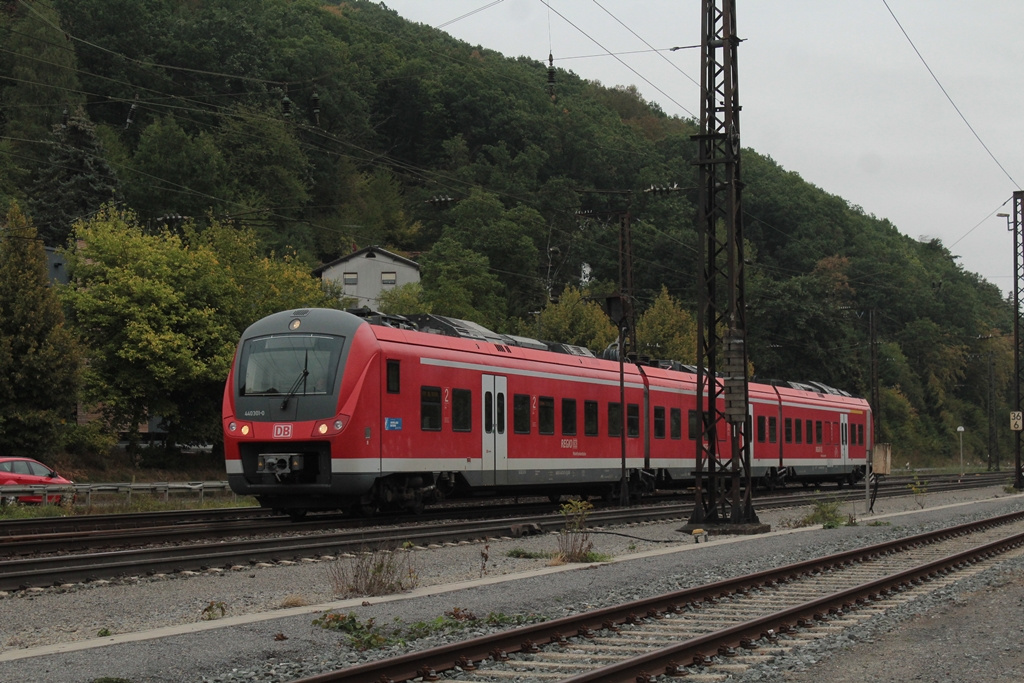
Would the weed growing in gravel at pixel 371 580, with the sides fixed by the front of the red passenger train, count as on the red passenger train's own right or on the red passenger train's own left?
on the red passenger train's own left

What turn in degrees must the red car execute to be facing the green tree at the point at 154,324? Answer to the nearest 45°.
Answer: approximately 90° to its left

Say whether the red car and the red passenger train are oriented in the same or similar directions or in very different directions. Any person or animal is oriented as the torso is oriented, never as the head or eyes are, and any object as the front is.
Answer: very different directions

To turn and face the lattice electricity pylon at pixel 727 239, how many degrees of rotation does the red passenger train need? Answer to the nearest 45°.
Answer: approximately 135° to its left

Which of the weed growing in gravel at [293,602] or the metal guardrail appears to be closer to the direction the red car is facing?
the metal guardrail

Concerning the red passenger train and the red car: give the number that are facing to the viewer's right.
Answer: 1

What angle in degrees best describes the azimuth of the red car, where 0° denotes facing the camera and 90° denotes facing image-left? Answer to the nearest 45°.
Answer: approximately 270°

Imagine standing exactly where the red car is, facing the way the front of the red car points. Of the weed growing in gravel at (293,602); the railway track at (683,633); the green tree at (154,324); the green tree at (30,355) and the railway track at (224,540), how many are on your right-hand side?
3

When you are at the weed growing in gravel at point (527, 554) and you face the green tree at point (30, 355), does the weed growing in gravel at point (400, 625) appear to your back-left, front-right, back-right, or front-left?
back-left

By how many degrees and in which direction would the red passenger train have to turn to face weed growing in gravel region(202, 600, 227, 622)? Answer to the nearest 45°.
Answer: approximately 45° to its left

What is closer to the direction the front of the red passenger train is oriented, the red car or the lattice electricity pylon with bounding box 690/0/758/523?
the red car

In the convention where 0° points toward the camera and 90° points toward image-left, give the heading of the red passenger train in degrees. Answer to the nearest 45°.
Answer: approximately 45°
